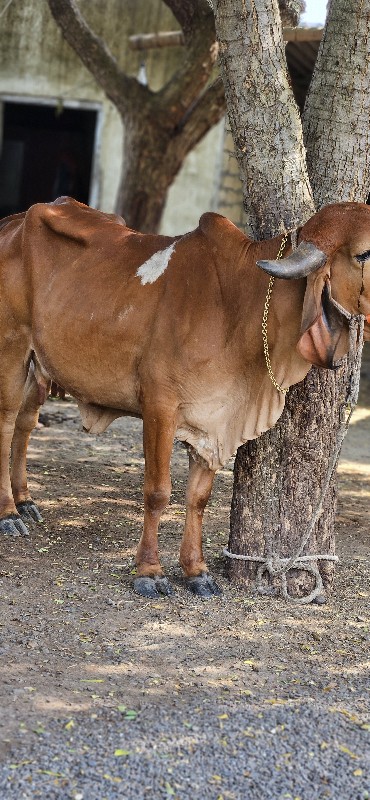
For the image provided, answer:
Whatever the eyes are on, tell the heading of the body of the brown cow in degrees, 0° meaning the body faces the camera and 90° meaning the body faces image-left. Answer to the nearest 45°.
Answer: approximately 315°
